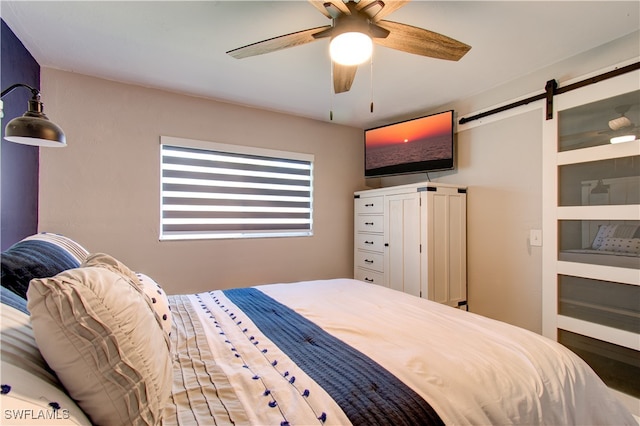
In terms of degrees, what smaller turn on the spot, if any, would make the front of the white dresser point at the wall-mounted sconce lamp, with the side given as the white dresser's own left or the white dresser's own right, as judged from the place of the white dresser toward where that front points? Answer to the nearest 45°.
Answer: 0° — it already faces it

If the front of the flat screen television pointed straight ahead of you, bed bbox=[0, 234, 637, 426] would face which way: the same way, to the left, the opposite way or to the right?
the opposite way

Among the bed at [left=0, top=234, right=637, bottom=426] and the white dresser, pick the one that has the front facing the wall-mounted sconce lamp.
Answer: the white dresser

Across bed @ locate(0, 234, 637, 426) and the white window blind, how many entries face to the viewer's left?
0

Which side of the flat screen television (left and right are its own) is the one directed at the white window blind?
front

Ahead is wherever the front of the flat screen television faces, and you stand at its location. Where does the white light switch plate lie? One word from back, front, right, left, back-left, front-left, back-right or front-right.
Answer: left

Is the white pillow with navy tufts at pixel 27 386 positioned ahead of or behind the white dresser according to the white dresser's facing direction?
ahead

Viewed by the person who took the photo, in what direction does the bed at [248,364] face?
facing away from the viewer and to the right of the viewer

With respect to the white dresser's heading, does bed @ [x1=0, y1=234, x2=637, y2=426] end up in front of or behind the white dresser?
in front

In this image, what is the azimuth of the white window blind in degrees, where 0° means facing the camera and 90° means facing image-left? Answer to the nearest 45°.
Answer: approximately 315°

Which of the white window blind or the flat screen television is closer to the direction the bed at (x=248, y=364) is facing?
the flat screen television

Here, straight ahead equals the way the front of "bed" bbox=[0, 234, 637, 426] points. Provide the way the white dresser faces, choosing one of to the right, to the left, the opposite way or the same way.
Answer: the opposite way

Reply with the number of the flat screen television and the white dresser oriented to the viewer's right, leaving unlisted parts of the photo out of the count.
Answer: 0
